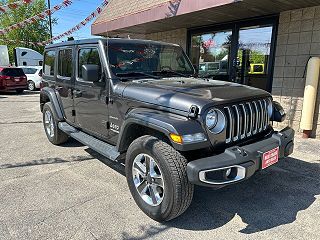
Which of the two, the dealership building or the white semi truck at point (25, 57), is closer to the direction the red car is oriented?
the white semi truck

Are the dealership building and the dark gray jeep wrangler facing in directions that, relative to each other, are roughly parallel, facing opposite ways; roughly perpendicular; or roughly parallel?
roughly perpendicular

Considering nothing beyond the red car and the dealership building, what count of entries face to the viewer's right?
0

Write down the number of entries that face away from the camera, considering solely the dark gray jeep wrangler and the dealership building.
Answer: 0

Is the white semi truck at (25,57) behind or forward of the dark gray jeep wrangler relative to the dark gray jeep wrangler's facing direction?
behind

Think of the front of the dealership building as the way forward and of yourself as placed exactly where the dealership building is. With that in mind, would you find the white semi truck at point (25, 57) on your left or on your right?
on your right

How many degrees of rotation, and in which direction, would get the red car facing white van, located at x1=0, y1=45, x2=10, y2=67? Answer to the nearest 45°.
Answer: approximately 45° to its right

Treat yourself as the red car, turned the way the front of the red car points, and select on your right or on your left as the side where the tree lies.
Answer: on your right

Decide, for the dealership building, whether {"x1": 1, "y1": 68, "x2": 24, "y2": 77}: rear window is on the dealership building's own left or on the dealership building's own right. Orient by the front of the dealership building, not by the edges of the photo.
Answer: on the dealership building's own right

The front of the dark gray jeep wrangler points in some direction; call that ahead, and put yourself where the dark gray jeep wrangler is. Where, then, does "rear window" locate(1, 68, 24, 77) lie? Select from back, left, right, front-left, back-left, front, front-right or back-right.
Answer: back

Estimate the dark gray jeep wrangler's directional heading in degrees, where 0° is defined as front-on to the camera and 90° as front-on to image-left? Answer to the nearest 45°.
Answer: approximately 315°

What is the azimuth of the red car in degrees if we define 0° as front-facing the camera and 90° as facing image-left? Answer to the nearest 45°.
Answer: approximately 135°

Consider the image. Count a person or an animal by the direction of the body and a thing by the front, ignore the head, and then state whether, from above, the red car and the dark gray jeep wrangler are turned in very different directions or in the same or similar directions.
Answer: very different directions

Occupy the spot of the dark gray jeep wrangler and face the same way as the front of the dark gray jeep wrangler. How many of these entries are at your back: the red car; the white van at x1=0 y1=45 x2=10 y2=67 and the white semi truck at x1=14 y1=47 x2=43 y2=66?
3
